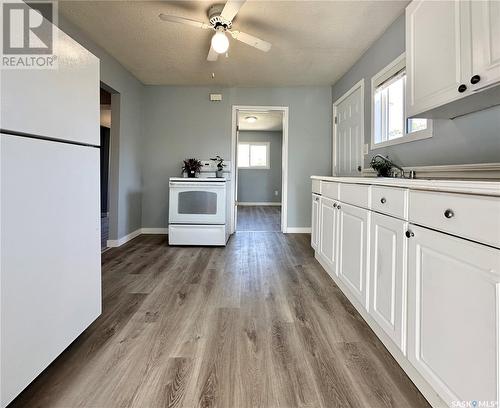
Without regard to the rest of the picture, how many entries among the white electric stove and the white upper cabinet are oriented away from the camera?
0

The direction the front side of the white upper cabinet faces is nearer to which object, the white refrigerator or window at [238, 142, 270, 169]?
the white refrigerator

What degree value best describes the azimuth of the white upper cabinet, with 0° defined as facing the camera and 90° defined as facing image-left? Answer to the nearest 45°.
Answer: approximately 45°

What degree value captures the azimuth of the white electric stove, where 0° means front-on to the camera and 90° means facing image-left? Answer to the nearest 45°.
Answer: approximately 0°

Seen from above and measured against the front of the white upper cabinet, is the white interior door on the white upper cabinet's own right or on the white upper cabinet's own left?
on the white upper cabinet's own right

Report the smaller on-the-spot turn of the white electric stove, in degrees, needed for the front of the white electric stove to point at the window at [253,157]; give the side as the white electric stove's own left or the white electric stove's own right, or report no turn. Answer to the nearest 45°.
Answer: approximately 180°

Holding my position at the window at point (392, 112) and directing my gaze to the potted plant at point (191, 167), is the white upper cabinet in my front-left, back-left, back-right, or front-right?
back-left

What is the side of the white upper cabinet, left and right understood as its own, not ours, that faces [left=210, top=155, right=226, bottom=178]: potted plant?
right
